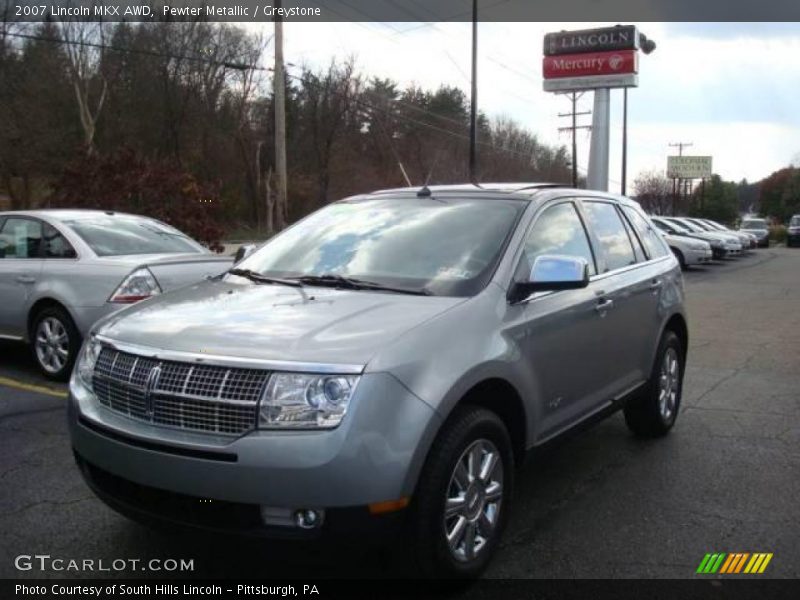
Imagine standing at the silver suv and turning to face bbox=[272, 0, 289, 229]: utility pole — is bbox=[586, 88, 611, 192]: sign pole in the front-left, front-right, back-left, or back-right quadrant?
front-right

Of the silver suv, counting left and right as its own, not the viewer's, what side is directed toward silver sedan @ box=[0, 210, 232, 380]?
right

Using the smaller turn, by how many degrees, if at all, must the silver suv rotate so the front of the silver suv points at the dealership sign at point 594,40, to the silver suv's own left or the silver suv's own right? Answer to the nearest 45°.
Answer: approximately 135° to the silver suv's own right

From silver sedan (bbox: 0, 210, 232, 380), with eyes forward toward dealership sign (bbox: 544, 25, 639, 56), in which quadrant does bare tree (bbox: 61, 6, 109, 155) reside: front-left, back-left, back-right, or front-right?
front-left

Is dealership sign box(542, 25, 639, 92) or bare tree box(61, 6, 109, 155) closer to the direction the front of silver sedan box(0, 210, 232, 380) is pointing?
the bare tree

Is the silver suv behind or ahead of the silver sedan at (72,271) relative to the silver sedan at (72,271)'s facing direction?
behind

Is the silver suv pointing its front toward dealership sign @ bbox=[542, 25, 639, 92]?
no

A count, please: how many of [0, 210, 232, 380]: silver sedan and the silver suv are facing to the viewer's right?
0

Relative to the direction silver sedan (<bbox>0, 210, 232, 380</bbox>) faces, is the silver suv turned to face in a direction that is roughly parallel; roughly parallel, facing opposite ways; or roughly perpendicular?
roughly perpendicular

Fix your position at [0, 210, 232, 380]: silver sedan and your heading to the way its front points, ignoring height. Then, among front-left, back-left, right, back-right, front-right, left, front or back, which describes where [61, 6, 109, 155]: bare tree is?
front-right

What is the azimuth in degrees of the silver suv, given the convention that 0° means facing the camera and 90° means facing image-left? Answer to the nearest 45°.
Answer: approximately 45°

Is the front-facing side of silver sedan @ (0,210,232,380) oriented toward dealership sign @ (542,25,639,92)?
no

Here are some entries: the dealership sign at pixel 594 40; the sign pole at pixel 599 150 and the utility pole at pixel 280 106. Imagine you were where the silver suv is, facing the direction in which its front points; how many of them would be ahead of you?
0

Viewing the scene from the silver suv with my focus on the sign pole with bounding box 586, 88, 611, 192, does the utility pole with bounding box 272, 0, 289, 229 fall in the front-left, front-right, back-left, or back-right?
front-left

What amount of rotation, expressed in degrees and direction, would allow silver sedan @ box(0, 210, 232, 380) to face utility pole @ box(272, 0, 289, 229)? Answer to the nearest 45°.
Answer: approximately 45° to its right

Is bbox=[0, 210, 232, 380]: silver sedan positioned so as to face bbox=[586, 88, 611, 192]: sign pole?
no

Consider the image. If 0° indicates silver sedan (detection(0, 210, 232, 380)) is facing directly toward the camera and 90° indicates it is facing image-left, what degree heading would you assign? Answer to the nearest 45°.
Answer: approximately 135°
